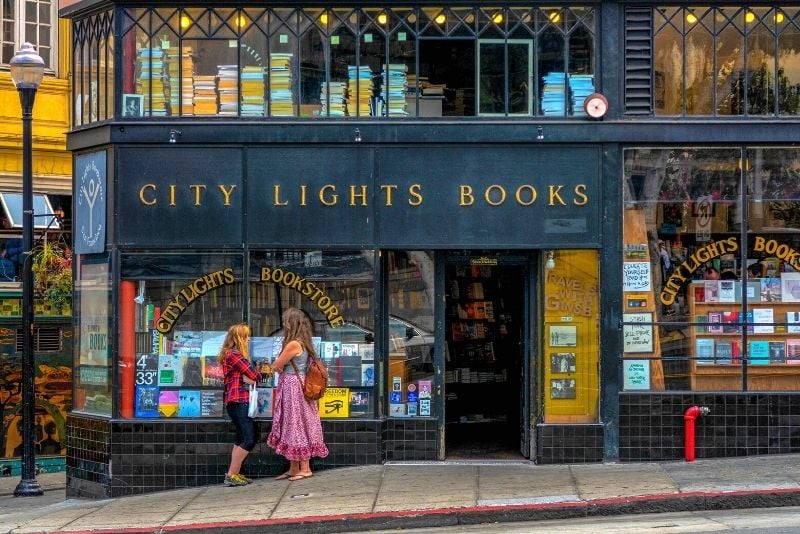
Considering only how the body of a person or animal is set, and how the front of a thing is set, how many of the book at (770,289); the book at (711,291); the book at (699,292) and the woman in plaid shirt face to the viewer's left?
0

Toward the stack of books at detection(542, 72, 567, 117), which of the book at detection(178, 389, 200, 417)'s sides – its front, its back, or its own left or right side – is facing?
left

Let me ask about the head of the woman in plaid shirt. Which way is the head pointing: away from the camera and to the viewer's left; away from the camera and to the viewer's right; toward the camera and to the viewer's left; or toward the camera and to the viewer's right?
away from the camera and to the viewer's right

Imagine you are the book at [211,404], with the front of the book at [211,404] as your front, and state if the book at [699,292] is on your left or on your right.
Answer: on your left

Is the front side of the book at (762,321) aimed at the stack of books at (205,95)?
no

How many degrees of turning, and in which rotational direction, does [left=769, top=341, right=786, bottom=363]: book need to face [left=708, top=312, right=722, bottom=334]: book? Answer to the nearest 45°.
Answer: approximately 90° to its right

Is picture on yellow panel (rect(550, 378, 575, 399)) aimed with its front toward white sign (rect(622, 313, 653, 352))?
no

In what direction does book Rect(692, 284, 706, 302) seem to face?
toward the camera

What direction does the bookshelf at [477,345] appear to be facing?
toward the camera

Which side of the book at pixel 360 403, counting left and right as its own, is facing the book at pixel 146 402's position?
right

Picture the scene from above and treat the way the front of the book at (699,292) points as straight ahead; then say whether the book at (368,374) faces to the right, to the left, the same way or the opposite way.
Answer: the same way

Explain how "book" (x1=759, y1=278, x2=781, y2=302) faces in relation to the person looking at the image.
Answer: facing the viewer

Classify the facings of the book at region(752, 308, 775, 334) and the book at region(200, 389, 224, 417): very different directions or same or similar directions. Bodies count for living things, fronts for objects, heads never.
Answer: same or similar directions

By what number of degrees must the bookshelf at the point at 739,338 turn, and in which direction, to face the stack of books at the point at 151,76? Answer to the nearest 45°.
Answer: approximately 90° to its right

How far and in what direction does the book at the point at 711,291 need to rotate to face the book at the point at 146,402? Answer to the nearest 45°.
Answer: approximately 90° to its right

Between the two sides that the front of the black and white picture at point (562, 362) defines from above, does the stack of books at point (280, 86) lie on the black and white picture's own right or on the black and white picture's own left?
on the black and white picture's own right

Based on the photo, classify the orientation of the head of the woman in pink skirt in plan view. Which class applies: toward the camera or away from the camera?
away from the camera

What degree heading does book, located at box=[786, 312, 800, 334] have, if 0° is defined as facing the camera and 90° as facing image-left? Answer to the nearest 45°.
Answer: approximately 0°
